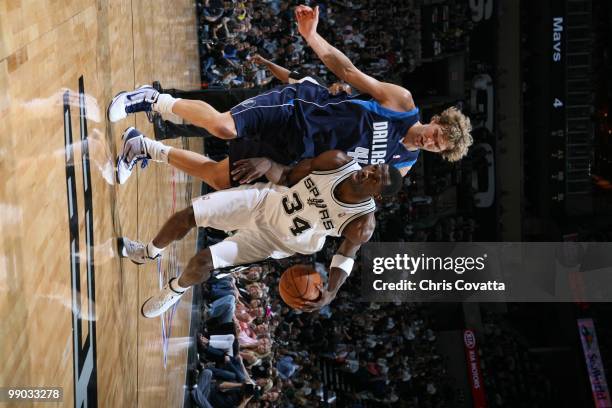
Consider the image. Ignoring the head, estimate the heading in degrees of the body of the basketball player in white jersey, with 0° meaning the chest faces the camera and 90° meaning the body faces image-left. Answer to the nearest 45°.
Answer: approximately 0°
